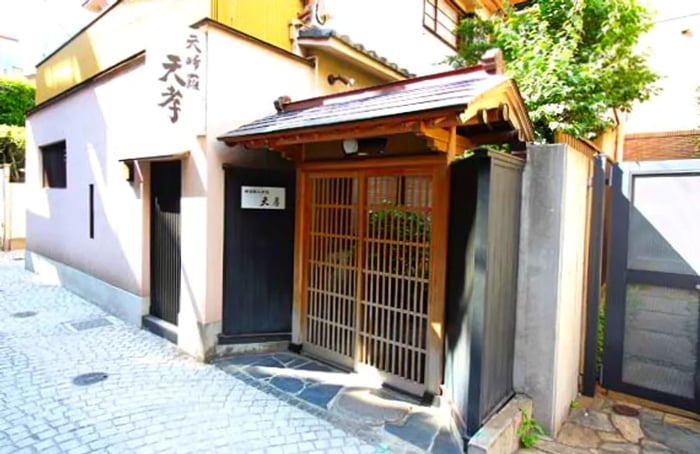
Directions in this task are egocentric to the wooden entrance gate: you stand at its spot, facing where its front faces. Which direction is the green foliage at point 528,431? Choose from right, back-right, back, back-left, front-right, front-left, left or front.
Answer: left

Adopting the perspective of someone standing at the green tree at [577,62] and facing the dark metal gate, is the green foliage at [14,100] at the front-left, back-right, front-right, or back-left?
back-right

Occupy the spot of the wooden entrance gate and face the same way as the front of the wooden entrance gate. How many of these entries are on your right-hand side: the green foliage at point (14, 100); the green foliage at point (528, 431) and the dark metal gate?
1

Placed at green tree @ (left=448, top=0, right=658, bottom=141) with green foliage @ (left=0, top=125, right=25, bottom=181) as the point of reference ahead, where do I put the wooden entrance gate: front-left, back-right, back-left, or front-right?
front-left

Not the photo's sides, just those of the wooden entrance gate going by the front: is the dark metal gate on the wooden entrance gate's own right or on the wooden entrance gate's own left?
on the wooden entrance gate's own left

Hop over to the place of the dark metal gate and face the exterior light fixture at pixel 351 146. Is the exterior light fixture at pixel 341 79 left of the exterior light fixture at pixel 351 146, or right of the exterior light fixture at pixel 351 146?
right

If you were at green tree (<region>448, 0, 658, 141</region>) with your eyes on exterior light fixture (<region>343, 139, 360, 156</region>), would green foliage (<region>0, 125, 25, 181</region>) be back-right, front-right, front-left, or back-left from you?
front-right

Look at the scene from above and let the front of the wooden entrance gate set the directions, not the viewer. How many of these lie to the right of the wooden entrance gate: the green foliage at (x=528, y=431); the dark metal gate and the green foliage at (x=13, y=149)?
1

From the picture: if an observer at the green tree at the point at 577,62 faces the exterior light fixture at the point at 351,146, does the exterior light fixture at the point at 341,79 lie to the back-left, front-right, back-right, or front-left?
front-right

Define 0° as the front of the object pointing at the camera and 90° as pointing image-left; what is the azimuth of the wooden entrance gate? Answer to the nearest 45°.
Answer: approximately 45°

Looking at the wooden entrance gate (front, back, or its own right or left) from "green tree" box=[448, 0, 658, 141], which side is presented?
back

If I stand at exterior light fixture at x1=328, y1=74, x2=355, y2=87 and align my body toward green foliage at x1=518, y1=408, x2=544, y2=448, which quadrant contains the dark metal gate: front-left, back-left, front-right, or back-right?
front-left

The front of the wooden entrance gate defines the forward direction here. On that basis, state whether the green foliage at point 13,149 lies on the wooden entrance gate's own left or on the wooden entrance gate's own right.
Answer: on the wooden entrance gate's own right

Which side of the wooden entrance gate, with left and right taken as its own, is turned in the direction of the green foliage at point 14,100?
right
